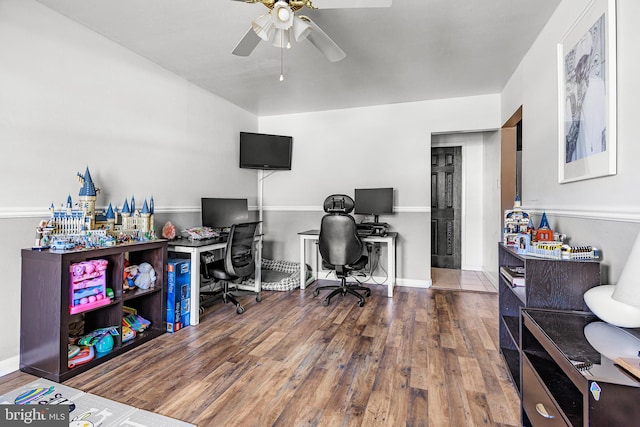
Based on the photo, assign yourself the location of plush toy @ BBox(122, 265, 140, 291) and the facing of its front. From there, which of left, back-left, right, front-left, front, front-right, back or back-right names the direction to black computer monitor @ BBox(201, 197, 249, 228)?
left

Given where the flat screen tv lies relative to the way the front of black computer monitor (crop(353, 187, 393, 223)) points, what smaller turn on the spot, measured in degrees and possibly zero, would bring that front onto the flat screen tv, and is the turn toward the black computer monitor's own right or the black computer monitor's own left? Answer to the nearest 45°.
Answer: approximately 90° to the black computer monitor's own right

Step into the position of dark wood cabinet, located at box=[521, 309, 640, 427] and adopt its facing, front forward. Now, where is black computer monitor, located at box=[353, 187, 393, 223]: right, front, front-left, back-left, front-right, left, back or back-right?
right

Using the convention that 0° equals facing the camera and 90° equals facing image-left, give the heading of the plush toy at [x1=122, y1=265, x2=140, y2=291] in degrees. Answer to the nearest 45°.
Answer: approximately 315°

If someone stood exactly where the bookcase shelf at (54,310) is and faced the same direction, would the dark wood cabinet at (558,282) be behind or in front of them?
in front

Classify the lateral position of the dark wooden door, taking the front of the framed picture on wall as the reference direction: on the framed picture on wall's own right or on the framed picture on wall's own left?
on the framed picture on wall's own right

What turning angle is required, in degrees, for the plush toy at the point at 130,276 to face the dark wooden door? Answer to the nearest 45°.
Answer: approximately 45° to its left

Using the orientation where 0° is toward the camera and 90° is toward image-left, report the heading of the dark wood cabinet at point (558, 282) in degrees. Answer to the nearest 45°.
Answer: approximately 90°

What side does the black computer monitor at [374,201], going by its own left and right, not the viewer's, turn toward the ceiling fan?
front

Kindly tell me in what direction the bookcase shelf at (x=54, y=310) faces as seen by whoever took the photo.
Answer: facing the viewer and to the right of the viewer

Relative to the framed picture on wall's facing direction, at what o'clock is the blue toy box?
The blue toy box is roughly at 1 o'clock from the framed picture on wall.

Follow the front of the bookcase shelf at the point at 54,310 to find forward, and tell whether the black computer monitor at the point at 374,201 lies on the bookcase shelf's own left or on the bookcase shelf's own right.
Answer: on the bookcase shelf's own left

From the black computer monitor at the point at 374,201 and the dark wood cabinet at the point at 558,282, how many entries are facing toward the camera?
1

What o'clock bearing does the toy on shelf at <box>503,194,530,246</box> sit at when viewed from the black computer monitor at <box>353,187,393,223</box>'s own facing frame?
The toy on shelf is roughly at 11 o'clock from the black computer monitor.
